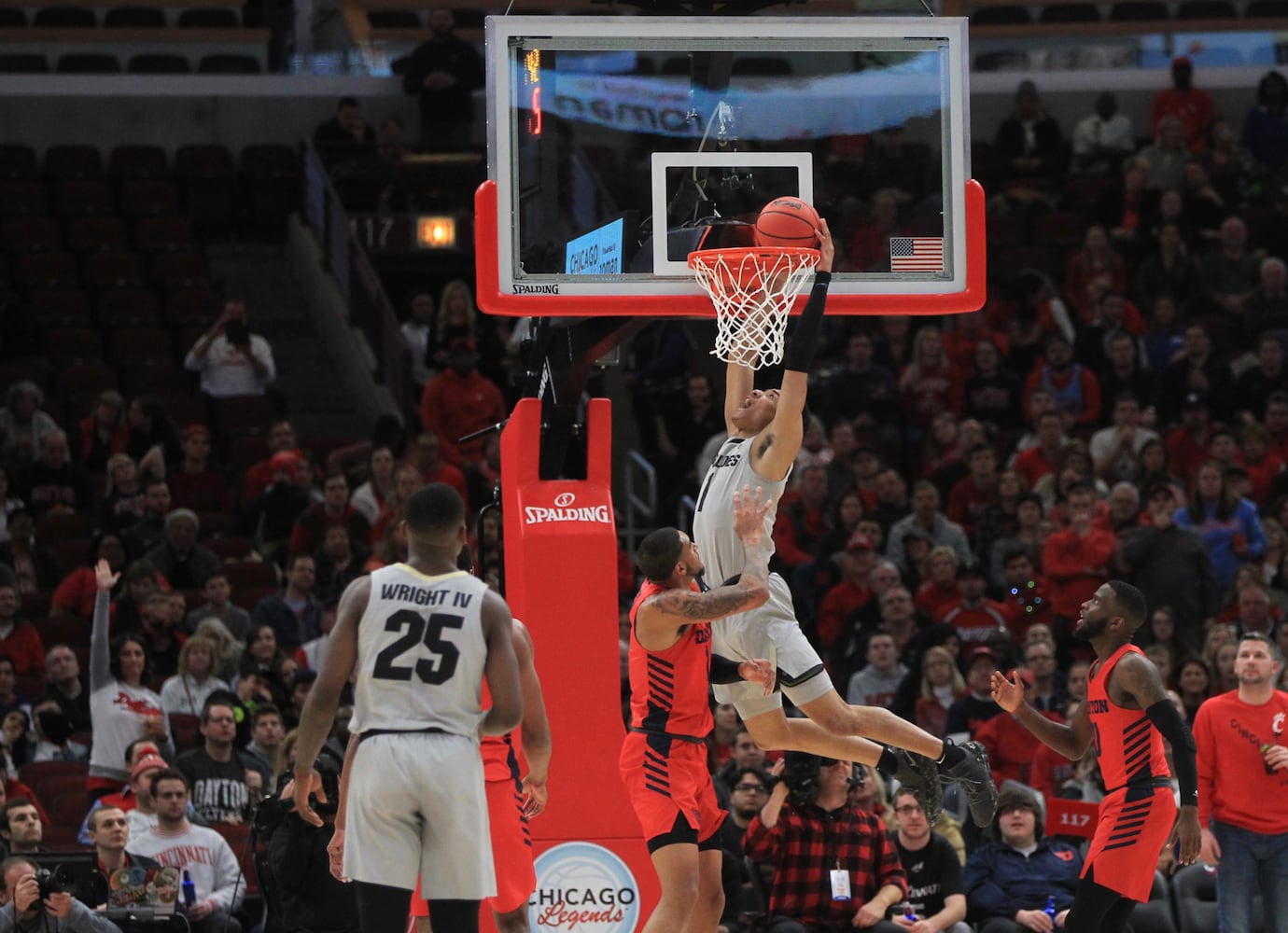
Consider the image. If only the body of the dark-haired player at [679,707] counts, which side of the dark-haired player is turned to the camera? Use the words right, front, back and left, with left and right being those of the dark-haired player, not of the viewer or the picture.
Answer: right

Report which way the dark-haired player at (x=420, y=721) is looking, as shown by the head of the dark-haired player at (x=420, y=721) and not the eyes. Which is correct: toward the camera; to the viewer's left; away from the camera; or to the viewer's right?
away from the camera

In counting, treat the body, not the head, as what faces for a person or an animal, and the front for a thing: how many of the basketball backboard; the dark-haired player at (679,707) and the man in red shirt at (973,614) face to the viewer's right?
1

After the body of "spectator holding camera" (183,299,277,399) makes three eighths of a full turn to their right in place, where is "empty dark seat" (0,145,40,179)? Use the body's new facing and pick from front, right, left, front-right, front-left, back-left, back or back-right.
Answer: front

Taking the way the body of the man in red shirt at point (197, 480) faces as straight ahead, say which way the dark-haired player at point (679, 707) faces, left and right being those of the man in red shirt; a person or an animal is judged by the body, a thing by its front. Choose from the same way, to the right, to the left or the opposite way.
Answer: to the left

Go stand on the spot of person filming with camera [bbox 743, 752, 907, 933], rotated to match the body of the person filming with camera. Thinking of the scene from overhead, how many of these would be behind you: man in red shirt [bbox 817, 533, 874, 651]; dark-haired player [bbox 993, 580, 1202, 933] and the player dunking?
1

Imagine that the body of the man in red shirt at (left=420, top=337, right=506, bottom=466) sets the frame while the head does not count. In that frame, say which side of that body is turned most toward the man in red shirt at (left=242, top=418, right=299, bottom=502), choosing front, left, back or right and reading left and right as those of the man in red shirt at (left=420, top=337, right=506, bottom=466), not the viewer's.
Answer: right

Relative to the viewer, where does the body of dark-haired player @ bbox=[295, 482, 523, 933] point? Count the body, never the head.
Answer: away from the camera

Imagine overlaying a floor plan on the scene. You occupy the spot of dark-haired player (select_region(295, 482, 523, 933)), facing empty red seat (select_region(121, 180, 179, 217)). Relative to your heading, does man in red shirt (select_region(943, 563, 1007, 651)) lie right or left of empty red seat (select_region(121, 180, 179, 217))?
right

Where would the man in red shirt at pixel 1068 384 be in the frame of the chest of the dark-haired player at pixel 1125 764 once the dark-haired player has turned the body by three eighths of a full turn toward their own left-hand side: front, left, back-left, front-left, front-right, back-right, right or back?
back-left
